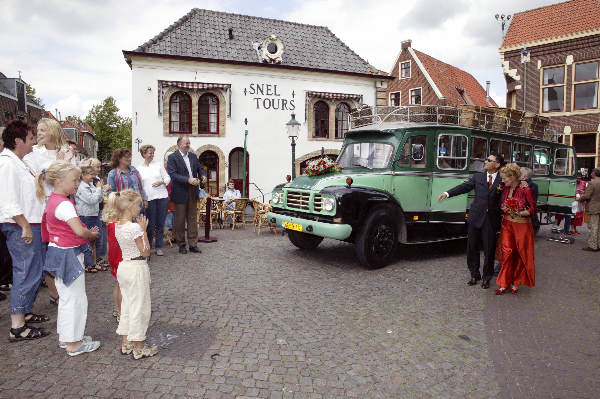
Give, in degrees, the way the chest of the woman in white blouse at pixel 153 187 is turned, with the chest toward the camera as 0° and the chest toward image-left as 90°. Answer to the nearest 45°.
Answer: approximately 315°

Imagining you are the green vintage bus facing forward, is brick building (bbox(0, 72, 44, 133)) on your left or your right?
on your right

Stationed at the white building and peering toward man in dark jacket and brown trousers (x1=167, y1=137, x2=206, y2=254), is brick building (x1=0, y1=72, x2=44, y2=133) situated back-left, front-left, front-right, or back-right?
back-right

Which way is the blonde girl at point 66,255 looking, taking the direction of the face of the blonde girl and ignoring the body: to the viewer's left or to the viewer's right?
to the viewer's right

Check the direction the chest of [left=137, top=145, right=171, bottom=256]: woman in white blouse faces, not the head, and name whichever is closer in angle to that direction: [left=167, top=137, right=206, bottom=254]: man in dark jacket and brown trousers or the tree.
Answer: the man in dark jacket and brown trousers

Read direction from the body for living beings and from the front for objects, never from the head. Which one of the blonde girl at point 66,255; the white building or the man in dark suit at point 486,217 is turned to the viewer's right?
the blonde girl

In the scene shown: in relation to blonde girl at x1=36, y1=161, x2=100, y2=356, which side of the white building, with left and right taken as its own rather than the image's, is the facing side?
front

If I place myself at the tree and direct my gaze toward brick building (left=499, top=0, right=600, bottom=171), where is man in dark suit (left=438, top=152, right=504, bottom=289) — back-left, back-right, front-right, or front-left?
front-right

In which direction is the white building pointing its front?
toward the camera

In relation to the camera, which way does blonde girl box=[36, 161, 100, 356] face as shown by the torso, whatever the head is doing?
to the viewer's right

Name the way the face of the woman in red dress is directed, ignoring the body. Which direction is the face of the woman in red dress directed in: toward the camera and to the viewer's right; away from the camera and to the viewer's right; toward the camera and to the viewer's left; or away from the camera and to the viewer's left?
toward the camera and to the viewer's left

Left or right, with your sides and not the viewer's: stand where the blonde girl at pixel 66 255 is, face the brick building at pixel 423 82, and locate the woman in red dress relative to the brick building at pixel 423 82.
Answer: right

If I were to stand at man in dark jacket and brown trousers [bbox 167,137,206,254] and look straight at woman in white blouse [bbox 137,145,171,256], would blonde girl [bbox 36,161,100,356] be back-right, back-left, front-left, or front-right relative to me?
front-left
